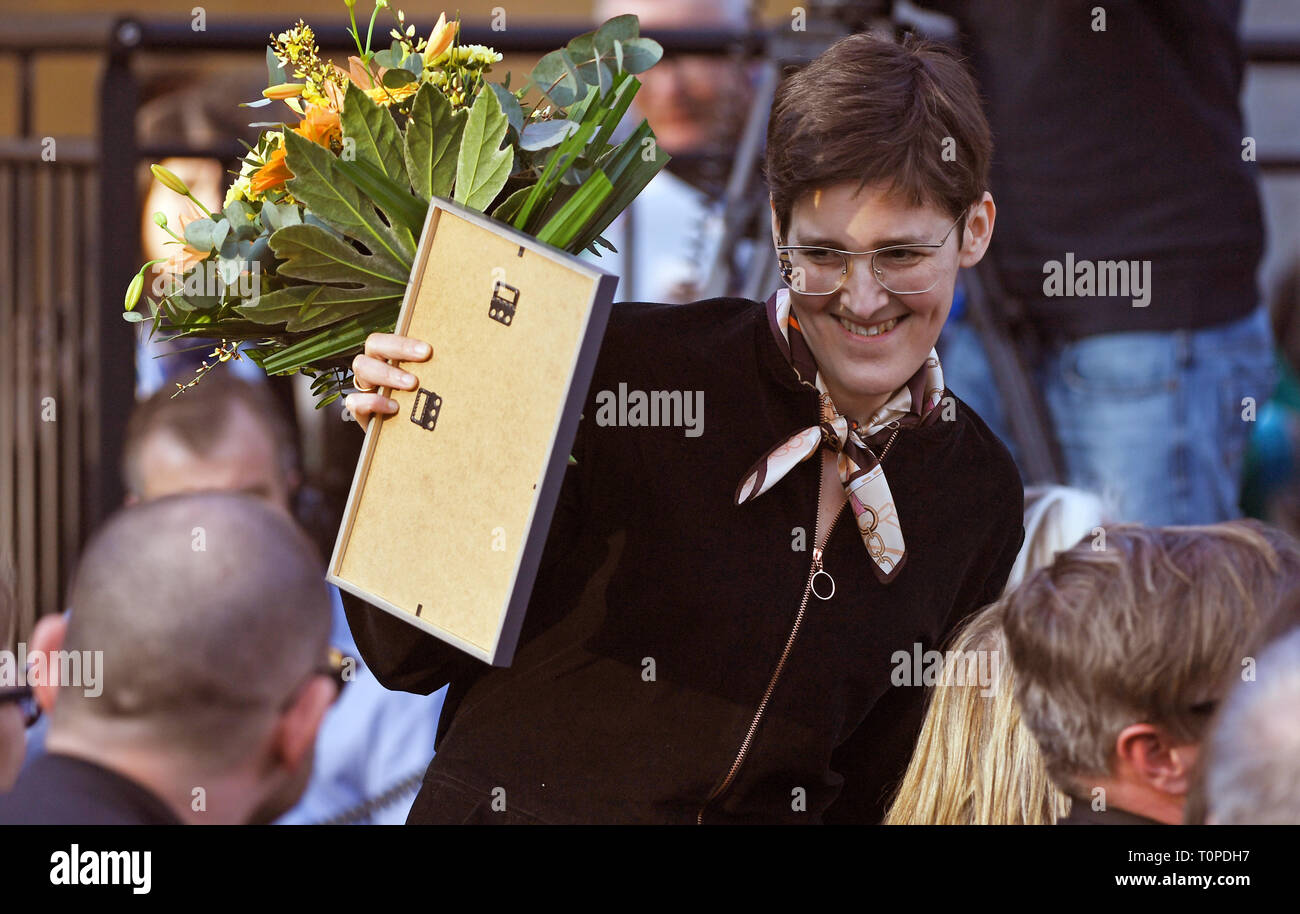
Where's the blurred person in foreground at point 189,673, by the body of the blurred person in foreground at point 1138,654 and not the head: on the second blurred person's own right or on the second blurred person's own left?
on the second blurred person's own left

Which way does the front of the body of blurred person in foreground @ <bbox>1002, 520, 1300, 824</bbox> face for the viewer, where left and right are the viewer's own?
facing away from the viewer and to the right of the viewer

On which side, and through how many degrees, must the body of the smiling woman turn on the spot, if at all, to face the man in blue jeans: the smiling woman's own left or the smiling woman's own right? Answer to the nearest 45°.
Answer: approximately 135° to the smiling woman's own left

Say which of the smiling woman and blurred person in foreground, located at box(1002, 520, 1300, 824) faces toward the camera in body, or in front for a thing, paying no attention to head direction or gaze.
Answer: the smiling woman

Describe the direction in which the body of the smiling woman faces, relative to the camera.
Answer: toward the camera

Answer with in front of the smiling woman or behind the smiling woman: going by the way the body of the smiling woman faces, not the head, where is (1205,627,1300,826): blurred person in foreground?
in front

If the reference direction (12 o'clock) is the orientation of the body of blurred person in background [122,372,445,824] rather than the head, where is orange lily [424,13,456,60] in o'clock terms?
The orange lily is roughly at 12 o'clock from the blurred person in background.

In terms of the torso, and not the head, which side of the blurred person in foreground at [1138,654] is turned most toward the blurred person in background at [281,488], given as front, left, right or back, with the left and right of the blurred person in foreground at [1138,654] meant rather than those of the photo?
left

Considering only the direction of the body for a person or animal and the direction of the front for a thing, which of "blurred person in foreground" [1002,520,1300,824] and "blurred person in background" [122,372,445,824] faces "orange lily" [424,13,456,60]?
"blurred person in background" [122,372,445,824]

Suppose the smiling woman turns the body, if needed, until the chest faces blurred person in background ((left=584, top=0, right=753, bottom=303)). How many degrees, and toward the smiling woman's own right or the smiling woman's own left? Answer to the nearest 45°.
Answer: approximately 180°
